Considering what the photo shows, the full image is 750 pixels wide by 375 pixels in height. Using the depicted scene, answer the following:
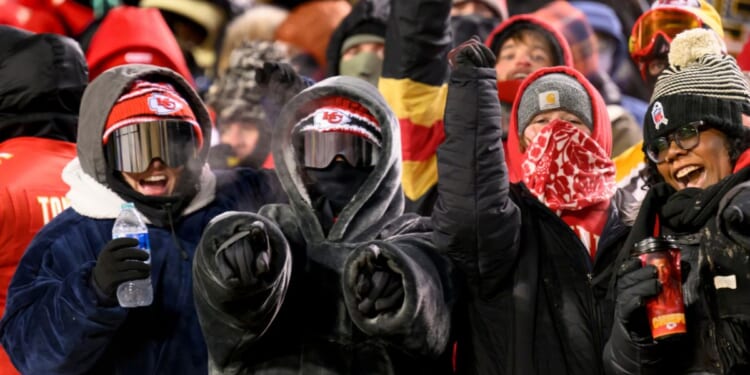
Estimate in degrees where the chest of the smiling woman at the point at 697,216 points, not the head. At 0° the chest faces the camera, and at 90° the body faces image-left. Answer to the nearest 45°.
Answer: approximately 45°
